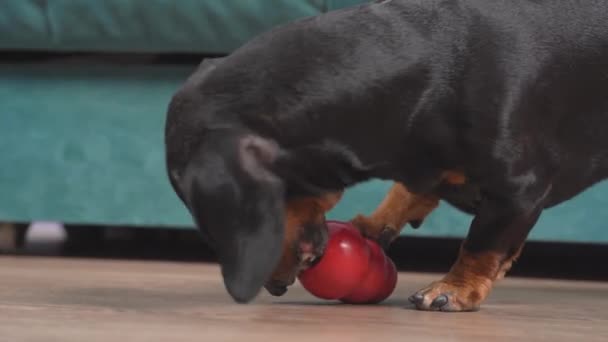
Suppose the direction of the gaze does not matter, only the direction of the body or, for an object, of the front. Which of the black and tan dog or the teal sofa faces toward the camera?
the teal sofa

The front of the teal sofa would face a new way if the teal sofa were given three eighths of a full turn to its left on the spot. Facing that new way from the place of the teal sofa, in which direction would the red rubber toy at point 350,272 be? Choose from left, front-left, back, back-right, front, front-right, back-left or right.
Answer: right

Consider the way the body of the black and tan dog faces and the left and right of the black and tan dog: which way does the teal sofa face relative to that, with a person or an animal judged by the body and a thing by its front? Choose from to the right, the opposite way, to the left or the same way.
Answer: to the left

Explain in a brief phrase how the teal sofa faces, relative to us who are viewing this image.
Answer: facing the viewer

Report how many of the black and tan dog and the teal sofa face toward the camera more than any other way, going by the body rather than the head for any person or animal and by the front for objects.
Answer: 1

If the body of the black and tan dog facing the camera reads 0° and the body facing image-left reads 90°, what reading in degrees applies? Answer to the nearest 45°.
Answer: approximately 90°
